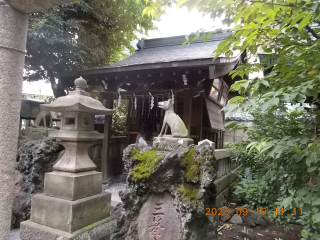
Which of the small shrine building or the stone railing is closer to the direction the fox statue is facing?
the small shrine building

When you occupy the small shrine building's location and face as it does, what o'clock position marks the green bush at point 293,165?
The green bush is roughly at 10 o'clock from the small shrine building.

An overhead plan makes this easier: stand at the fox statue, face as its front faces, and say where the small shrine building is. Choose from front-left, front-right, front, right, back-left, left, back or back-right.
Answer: right

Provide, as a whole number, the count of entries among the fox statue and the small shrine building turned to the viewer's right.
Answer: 0

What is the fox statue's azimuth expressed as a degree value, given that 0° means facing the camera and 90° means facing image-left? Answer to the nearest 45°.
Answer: approximately 90°

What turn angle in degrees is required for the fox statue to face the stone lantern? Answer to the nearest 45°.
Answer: approximately 45° to its left

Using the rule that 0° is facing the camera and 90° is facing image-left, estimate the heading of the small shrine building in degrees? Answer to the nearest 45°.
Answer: approximately 45°
